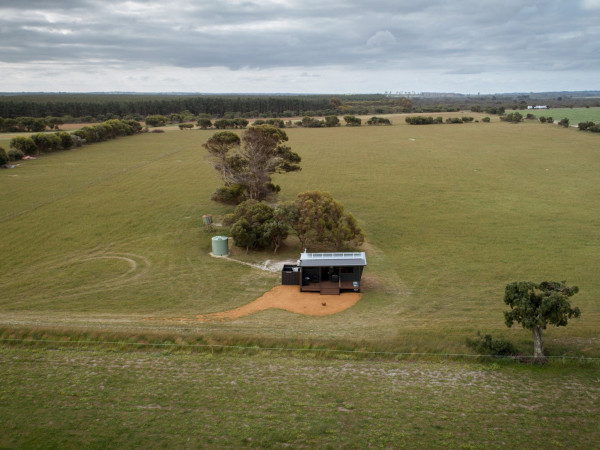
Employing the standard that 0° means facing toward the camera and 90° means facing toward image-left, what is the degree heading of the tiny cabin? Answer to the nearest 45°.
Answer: approximately 0°

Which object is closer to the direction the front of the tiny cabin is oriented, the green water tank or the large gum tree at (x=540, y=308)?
the large gum tree

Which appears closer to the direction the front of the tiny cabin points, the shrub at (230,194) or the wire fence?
the wire fence

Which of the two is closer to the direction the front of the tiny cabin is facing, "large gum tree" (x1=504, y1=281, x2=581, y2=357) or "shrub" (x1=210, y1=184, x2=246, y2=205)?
the large gum tree

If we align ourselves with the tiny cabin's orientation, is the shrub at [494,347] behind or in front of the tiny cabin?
in front

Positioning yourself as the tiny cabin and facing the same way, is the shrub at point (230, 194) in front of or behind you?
behind

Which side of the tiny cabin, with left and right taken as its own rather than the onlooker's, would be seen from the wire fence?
front

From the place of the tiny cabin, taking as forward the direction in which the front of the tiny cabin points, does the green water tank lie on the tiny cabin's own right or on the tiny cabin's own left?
on the tiny cabin's own right

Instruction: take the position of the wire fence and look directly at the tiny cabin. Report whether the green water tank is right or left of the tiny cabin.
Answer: left
